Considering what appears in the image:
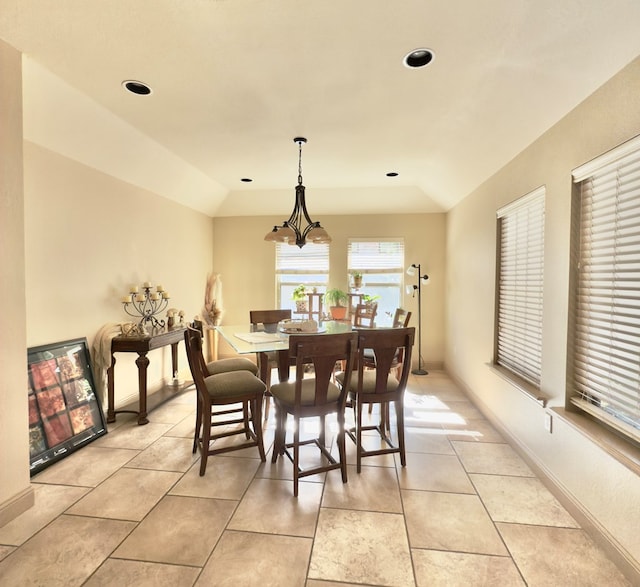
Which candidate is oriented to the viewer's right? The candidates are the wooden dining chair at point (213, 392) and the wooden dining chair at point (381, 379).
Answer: the wooden dining chair at point (213, 392)

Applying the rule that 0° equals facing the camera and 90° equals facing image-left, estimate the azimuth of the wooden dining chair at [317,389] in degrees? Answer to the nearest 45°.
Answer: approximately 135°

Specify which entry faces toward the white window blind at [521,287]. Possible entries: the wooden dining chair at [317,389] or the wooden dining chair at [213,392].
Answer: the wooden dining chair at [213,392]

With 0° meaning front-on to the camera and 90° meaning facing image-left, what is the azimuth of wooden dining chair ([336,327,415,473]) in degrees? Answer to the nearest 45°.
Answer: approximately 135°

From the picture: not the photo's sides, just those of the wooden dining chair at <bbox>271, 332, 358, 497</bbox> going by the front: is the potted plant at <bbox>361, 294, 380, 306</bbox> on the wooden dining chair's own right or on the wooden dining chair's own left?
on the wooden dining chair's own right

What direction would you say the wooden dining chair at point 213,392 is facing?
to the viewer's right

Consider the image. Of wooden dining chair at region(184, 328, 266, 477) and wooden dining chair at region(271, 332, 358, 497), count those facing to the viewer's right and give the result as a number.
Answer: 1

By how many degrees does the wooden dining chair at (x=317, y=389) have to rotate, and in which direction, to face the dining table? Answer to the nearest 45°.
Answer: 0° — it already faces it

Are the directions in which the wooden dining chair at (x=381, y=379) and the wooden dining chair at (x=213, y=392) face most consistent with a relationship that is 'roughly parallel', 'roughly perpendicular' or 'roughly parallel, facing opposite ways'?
roughly perpendicular

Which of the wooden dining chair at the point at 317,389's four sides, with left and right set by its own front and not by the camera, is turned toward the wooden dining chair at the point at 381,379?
right

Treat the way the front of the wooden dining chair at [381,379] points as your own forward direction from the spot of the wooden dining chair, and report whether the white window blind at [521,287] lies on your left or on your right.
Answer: on your right

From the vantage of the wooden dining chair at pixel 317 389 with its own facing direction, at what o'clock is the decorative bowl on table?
The decorative bowl on table is roughly at 1 o'clock from the wooden dining chair.
